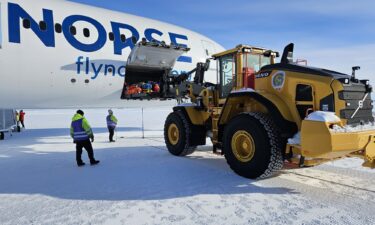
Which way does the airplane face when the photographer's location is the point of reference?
facing away from the viewer and to the right of the viewer

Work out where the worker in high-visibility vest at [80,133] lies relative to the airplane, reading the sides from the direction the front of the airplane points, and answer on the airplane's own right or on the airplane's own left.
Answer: on the airplane's own right

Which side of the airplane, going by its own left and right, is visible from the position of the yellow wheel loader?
right

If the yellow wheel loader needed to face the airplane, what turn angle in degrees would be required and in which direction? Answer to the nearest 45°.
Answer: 0° — it already faces it

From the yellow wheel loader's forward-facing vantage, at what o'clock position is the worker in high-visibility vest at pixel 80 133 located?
The worker in high-visibility vest is roughly at 11 o'clock from the yellow wheel loader.

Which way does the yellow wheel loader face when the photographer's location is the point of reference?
facing away from the viewer and to the left of the viewer
